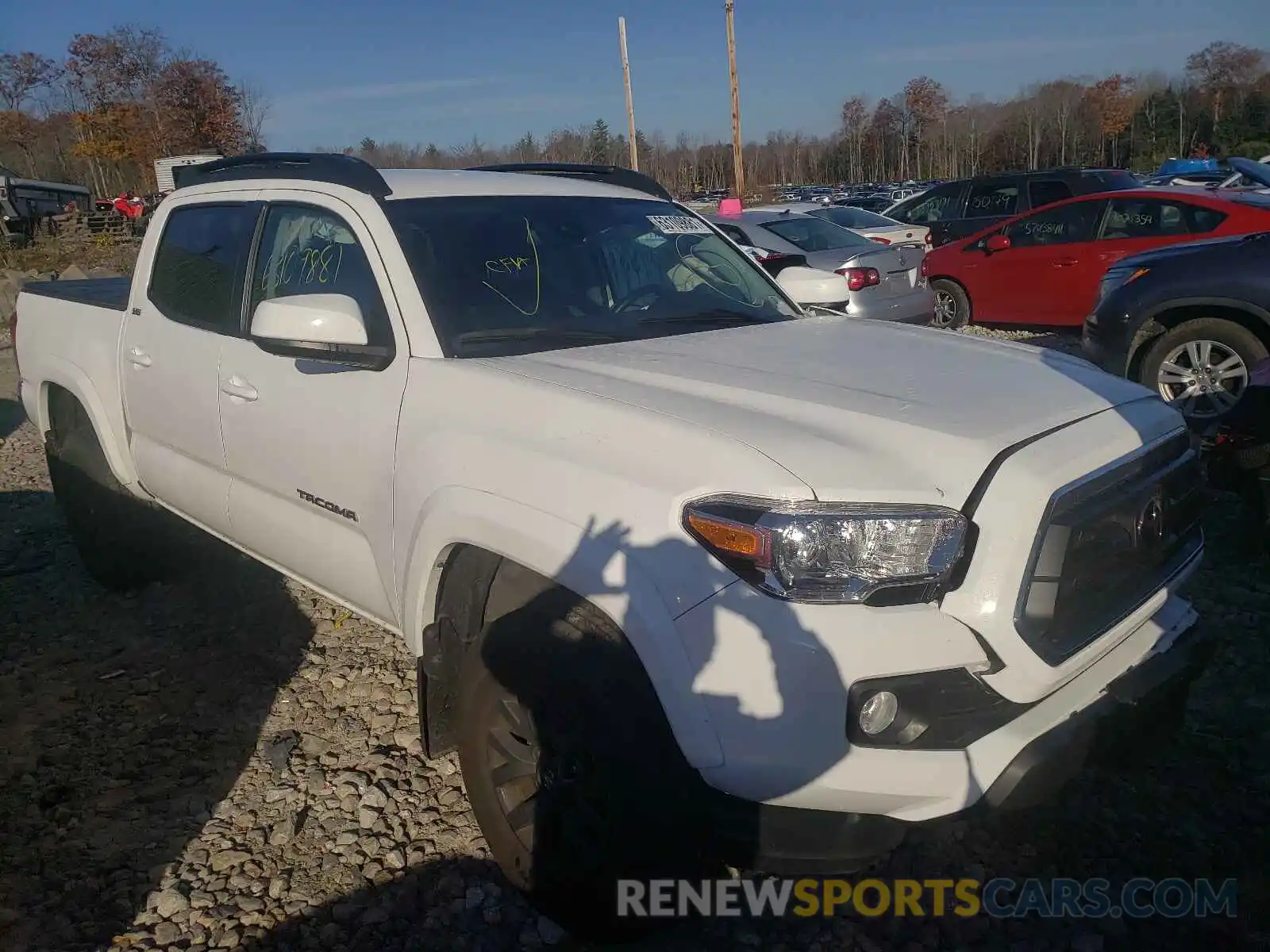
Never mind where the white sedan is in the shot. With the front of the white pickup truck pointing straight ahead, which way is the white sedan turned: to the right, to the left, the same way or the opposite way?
the opposite way

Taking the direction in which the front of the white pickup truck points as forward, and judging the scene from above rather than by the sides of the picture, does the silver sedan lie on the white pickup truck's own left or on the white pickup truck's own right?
on the white pickup truck's own left

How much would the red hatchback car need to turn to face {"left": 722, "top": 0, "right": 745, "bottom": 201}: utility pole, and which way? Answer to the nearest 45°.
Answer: approximately 45° to its right

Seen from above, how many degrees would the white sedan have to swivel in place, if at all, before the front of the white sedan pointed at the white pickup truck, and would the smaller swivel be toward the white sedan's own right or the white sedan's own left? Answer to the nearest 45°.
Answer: approximately 135° to the white sedan's own left

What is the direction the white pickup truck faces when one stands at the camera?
facing the viewer and to the right of the viewer

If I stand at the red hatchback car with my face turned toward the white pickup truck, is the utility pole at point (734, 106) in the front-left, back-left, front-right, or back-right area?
back-right

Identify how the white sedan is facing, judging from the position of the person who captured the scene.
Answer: facing away from the viewer and to the left of the viewer

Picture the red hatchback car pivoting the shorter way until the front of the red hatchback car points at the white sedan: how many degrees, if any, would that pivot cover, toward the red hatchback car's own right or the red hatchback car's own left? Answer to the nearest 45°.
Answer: approximately 45° to the red hatchback car's own right

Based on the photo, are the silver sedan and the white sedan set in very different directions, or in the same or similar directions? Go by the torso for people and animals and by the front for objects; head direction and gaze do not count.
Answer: same or similar directions

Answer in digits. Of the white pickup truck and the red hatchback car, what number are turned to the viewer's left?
1

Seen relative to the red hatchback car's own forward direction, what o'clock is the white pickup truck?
The white pickup truck is roughly at 9 o'clock from the red hatchback car.

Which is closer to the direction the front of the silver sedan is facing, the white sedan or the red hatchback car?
the white sedan

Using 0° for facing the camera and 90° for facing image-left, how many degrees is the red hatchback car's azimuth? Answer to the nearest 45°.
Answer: approximately 90°

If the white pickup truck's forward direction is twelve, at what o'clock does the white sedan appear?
The white sedan is roughly at 8 o'clock from the white pickup truck.

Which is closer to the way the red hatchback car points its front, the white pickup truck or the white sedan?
the white sedan
